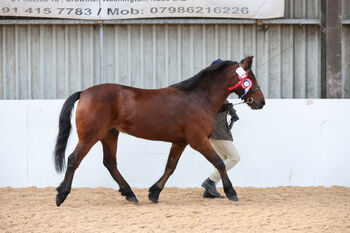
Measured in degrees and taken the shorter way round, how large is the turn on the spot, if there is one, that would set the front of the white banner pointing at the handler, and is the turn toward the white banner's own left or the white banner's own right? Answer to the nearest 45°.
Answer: approximately 45° to the white banner's own left

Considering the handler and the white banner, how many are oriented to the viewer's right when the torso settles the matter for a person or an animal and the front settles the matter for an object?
1

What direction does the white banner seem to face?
toward the camera

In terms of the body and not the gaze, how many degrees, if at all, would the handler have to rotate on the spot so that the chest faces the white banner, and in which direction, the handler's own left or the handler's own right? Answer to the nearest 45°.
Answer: approximately 135° to the handler's own left

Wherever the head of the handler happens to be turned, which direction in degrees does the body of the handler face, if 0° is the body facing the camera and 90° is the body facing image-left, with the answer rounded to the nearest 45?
approximately 270°

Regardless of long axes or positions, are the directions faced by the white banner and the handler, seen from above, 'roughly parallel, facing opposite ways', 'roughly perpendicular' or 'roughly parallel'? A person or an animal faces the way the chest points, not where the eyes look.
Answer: roughly perpendicular

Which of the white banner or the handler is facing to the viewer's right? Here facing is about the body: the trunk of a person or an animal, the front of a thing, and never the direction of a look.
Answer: the handler
